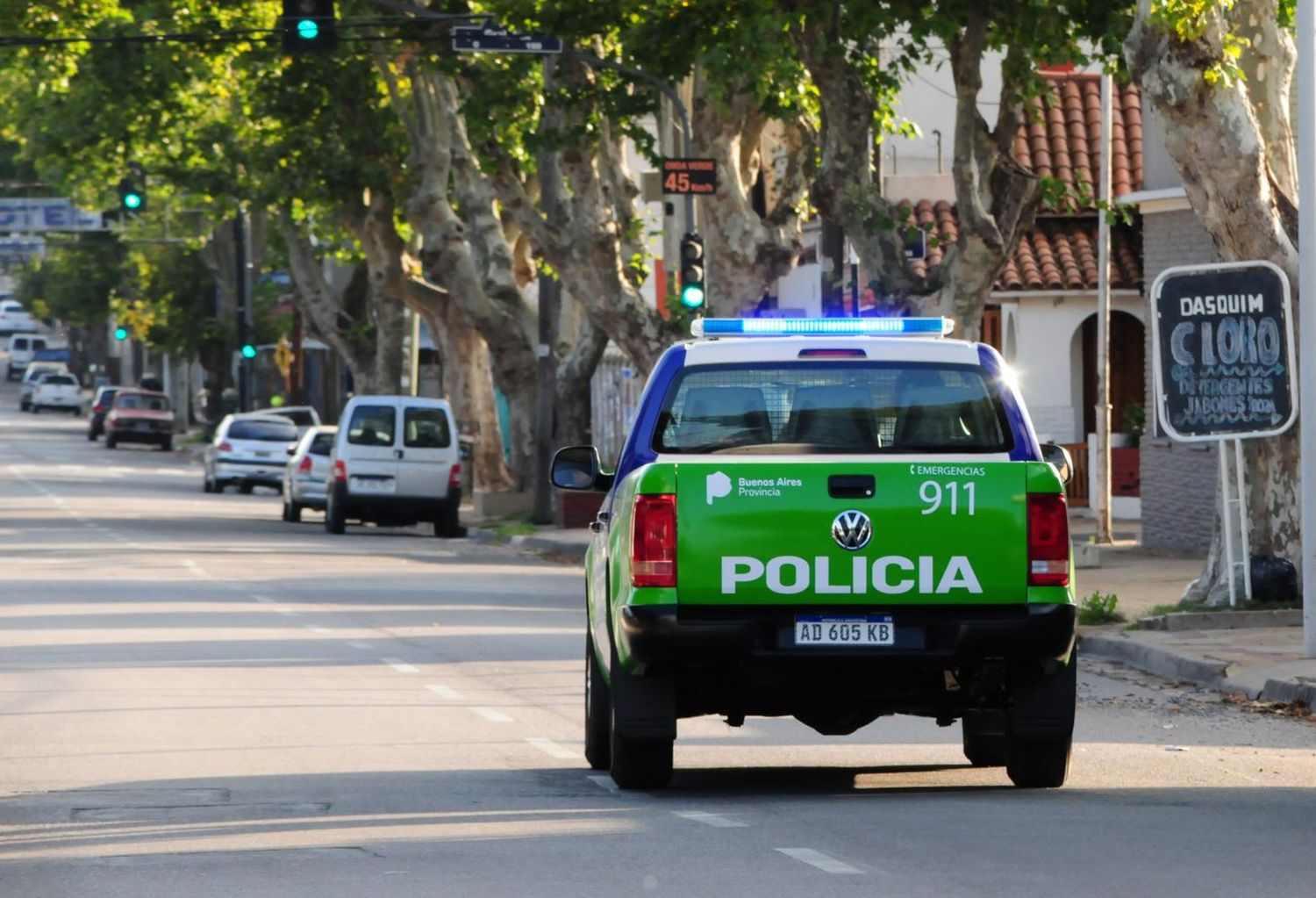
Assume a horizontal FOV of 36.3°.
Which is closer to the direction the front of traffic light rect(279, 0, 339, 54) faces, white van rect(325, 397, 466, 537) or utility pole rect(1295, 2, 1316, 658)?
the utility pole

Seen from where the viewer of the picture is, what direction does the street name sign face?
facing the viewer

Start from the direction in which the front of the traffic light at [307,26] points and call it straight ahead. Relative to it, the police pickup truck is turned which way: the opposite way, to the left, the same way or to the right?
the opposite way

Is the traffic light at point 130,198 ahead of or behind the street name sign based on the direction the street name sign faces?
behind

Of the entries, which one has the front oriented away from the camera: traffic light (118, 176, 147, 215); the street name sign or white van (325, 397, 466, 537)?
the white van

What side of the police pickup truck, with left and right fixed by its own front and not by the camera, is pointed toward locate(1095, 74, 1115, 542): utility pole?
front

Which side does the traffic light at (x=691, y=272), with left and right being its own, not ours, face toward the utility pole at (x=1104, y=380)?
left

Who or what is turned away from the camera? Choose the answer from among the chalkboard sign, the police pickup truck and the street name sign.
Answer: the police pickup truck

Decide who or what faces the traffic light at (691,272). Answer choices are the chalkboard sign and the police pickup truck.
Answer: the police pickup truck

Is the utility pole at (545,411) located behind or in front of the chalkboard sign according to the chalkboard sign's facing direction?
behind

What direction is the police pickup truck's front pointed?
away from the camera

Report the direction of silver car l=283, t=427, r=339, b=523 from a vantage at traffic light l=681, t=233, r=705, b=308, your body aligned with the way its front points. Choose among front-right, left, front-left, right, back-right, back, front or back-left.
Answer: back-right

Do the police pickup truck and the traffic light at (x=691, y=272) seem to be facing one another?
yes

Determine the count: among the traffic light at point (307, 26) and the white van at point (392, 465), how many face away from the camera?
1

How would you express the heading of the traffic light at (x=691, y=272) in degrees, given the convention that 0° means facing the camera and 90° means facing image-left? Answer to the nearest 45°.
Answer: approximately 0°

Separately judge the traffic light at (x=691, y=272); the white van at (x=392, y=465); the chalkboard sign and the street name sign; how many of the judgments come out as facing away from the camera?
1

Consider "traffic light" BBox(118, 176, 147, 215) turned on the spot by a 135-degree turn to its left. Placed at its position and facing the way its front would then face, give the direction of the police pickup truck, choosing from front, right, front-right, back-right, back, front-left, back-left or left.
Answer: back-right

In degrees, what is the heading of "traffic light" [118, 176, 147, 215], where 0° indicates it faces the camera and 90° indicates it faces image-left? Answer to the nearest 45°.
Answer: approximately 0°

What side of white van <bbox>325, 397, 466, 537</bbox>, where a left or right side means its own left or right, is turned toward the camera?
back
